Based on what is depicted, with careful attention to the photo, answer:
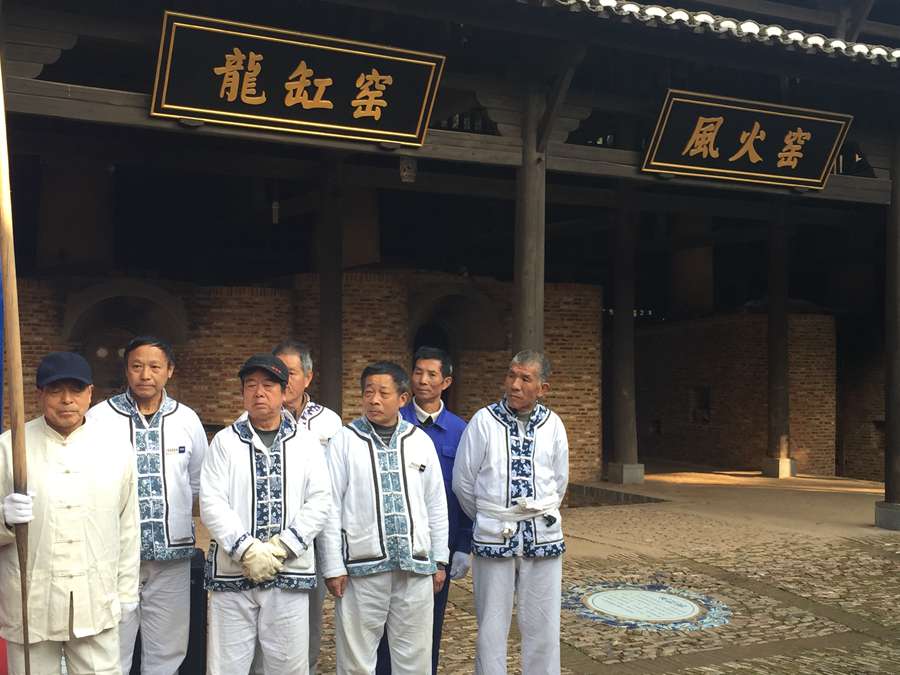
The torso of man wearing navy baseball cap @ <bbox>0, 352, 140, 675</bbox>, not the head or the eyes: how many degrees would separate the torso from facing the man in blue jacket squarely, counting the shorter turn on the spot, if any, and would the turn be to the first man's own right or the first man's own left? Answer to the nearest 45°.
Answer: approximately 135° to the first man's own left

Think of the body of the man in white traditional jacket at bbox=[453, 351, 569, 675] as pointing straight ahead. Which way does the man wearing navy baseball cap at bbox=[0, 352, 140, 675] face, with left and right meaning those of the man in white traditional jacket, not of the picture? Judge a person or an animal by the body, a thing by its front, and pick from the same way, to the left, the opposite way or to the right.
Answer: the same way

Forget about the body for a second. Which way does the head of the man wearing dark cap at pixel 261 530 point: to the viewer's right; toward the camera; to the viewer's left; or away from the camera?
toward the camera

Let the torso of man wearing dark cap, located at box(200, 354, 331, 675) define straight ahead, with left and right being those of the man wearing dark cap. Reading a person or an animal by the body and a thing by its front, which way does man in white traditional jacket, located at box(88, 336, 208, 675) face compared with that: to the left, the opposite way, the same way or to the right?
the same way

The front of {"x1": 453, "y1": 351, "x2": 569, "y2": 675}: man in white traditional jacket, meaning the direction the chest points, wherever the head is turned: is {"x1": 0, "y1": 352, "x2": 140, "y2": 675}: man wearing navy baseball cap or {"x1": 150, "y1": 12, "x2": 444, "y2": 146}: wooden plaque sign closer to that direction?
the man wearing navy baseball cap

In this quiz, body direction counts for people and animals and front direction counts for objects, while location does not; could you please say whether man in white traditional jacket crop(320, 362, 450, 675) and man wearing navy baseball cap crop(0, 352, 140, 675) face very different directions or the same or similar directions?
same or similar directions

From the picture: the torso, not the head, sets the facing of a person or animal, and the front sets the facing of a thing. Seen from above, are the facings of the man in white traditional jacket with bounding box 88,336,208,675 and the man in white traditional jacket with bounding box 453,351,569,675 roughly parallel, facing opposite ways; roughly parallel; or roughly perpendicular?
roughly parallel

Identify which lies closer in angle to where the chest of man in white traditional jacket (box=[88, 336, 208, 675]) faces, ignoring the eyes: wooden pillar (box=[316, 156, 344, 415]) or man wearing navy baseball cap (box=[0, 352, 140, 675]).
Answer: the man wearing navy baseball cap

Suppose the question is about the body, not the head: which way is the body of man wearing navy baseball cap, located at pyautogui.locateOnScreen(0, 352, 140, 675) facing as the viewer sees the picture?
toward the camera

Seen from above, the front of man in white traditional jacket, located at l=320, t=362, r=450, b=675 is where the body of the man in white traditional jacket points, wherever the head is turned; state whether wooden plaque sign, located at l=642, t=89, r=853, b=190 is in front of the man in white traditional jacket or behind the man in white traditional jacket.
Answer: behind

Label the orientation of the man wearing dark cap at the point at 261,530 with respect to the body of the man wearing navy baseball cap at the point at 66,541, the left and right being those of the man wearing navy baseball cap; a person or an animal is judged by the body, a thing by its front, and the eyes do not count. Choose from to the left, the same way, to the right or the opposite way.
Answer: the same way

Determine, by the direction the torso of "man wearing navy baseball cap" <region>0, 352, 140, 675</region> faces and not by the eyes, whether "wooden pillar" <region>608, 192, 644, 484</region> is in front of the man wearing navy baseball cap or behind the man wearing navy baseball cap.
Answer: behind

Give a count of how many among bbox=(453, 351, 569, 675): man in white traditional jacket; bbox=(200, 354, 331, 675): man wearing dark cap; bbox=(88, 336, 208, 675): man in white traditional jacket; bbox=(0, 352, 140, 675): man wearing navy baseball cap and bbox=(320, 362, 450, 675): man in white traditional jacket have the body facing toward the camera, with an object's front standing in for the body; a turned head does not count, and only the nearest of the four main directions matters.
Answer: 5

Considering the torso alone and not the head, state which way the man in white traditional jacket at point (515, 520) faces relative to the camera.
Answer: toward the camera

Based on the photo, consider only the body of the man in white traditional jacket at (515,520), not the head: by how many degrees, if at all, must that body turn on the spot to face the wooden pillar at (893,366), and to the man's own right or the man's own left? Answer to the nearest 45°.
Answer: approximately 135° to the man's own left

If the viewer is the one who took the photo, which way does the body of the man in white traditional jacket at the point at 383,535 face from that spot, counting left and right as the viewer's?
facing the viewer

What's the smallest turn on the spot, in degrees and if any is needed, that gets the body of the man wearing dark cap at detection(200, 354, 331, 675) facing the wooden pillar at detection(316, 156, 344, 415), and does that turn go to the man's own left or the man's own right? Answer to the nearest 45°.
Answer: approximately 180°

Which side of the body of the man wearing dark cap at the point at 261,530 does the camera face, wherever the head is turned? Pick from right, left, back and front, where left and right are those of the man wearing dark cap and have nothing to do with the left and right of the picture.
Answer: front

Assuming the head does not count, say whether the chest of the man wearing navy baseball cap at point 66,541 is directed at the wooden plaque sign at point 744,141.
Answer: no

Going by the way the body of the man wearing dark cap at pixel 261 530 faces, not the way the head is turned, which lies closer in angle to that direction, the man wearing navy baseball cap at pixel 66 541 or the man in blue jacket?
the man wearing navy baseball cap
